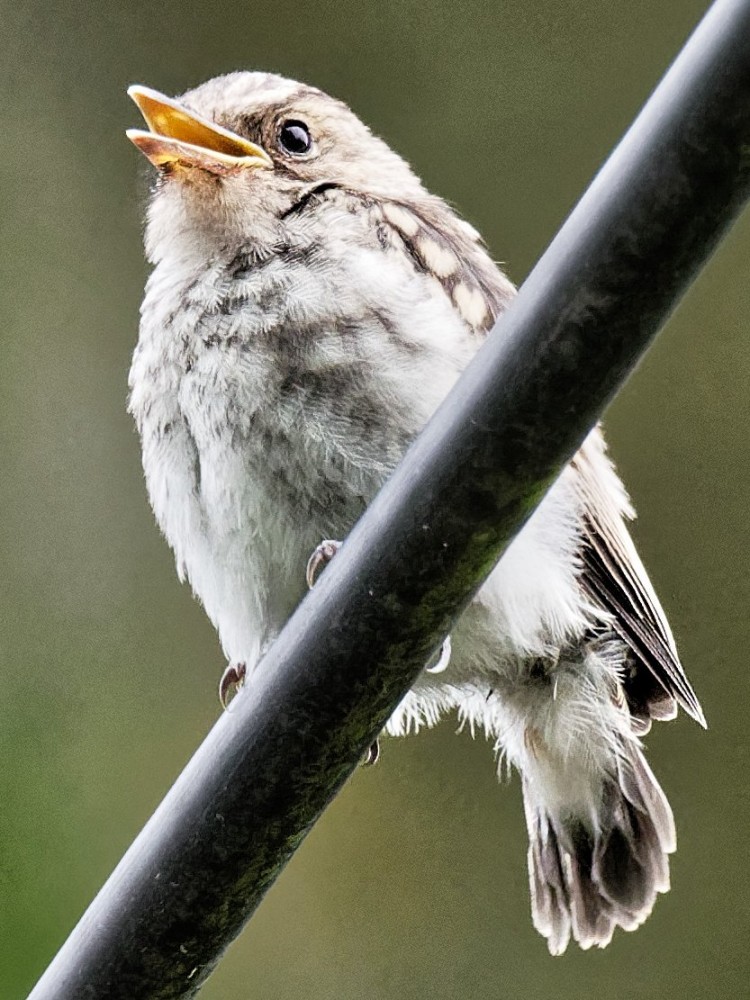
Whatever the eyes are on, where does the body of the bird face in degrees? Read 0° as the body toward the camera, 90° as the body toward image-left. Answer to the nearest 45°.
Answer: approximately 45°
